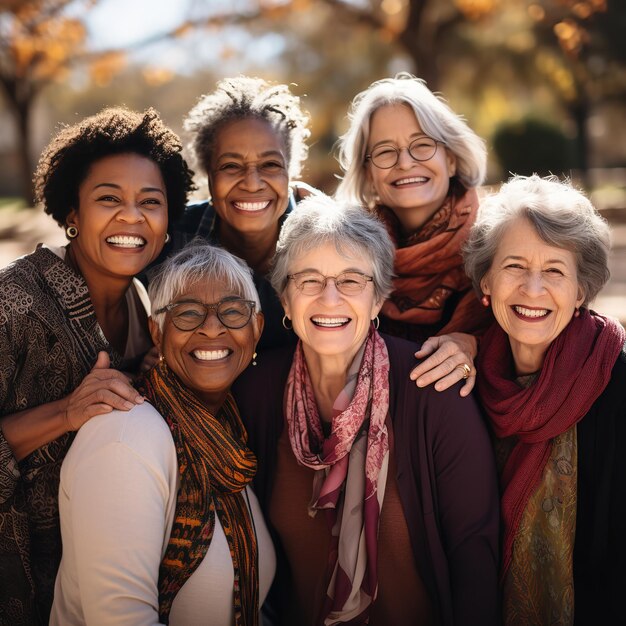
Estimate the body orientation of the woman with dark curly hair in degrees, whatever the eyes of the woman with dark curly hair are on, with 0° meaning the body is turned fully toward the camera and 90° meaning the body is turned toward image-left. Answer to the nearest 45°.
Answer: approximately 315°

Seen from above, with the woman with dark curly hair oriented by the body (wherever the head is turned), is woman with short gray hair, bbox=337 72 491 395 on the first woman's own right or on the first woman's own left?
on the first woman's own left

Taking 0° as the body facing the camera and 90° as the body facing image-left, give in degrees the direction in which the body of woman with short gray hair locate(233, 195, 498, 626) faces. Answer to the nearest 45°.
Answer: approximately 0°

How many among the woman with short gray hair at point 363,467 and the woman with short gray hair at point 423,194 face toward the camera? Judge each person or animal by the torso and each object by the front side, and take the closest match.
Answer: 2

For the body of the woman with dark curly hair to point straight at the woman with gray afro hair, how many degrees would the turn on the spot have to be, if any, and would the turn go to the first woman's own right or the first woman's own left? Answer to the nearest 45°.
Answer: approximately 90° to the first woman's own left

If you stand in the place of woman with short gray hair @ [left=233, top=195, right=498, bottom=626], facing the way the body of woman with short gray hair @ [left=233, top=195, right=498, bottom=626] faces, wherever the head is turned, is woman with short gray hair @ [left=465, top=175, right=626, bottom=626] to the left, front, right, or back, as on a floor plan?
left

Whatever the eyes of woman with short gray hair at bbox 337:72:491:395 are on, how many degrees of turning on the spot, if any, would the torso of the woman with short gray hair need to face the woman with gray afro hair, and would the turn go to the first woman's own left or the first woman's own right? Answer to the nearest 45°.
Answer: approximately 90° to the first woman's own right

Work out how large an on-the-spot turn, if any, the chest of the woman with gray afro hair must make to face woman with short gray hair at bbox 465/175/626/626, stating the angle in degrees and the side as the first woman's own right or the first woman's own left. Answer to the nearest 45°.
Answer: approximately 45° to the first woman's own left
